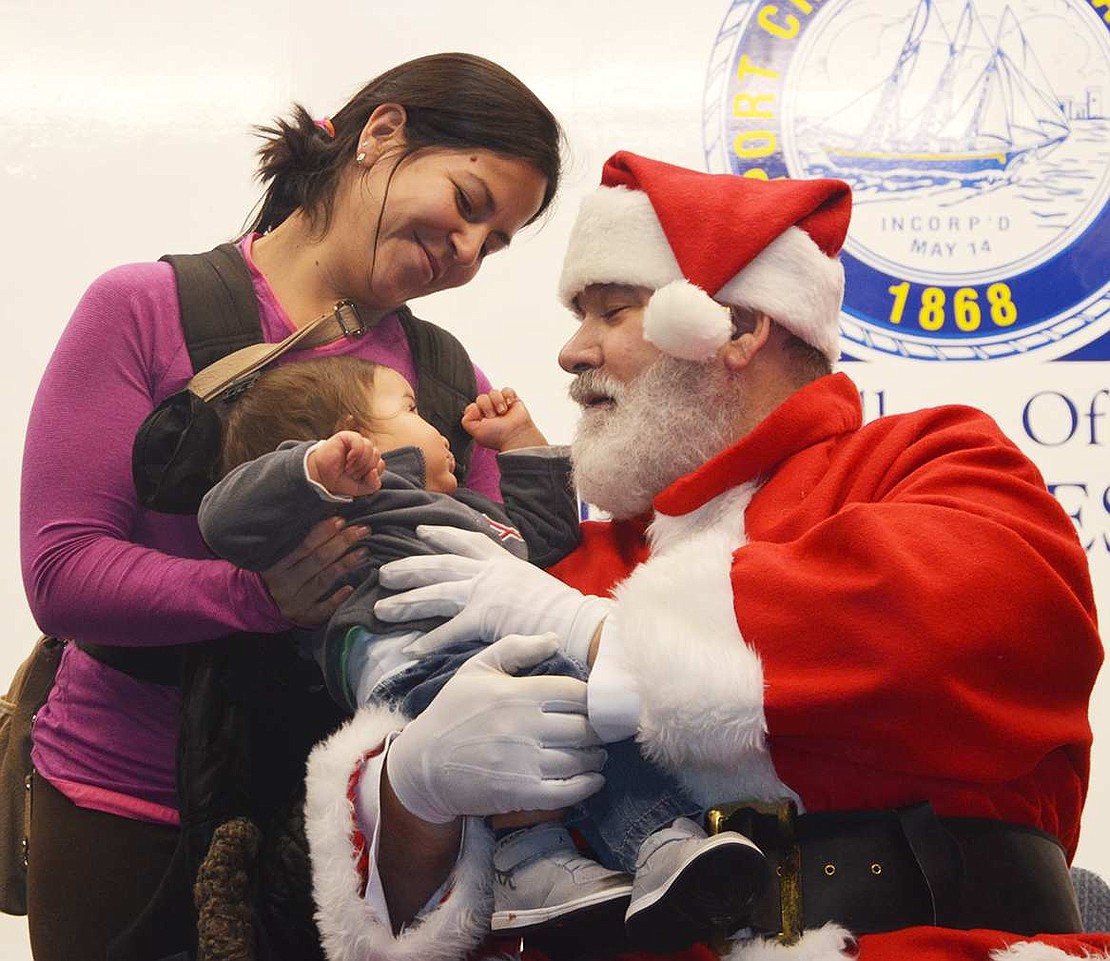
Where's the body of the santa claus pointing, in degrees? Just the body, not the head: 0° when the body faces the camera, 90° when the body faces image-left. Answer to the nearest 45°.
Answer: approximately 45°

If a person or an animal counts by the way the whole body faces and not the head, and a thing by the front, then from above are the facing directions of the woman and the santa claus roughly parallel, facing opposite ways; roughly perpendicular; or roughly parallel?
roughly perpendicular

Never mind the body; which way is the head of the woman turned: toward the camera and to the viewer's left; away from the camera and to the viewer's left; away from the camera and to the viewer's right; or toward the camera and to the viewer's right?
toward the camera and to the viewer's right

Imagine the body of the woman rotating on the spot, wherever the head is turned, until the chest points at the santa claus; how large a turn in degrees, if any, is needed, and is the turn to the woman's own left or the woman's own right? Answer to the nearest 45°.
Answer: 0° — they already face them

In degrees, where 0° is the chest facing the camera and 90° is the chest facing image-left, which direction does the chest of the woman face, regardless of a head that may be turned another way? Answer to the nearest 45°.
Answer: approximately 315°
